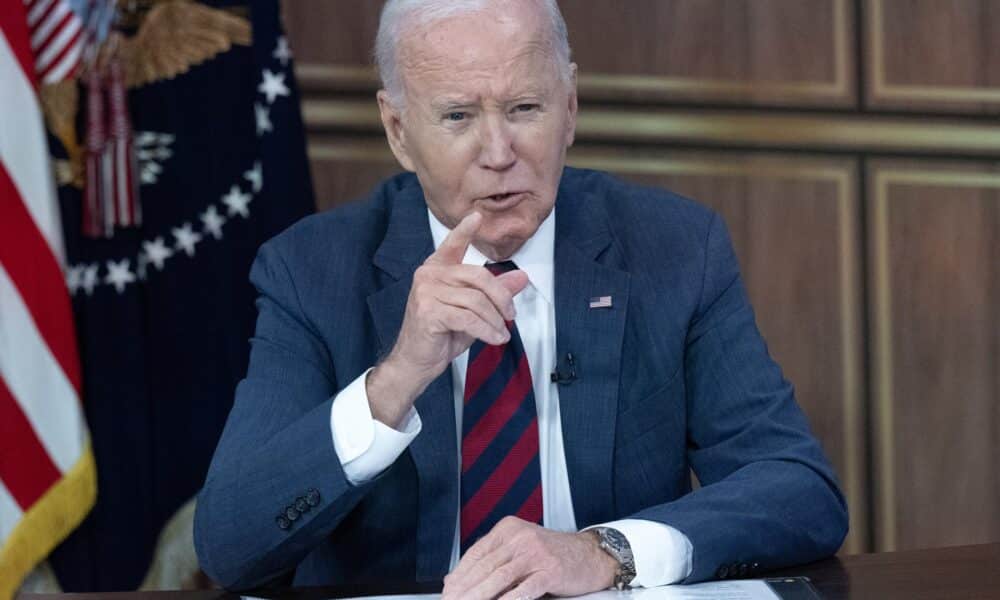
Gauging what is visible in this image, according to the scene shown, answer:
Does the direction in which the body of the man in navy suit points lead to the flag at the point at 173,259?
no

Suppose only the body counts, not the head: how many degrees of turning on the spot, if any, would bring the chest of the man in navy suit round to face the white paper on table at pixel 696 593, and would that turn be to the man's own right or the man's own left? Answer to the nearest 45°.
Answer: approximately 45° to the man's own left

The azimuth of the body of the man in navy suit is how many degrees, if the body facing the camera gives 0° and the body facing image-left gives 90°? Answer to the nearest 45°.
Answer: approximately 0°

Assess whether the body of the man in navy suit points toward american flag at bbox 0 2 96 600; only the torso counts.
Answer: no

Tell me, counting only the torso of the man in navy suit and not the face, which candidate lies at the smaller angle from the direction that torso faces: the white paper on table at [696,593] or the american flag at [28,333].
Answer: the white paper on table
